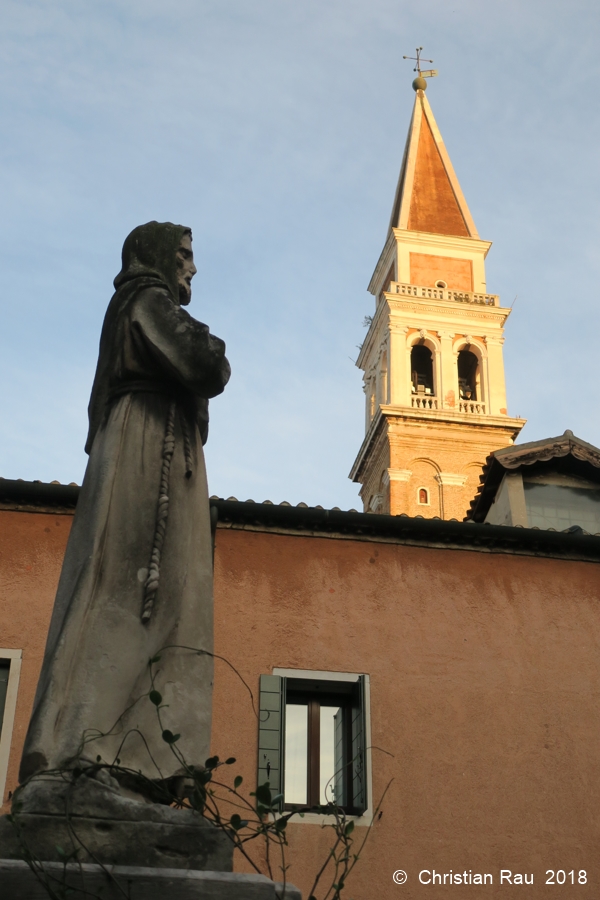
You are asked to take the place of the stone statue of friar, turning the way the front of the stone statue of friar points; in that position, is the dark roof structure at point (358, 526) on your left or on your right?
on your left

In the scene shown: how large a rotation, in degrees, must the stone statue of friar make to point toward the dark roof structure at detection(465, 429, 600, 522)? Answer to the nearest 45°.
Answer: approximately 45° to its left

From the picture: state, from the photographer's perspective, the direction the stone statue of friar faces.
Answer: facing to the right of the viewer
